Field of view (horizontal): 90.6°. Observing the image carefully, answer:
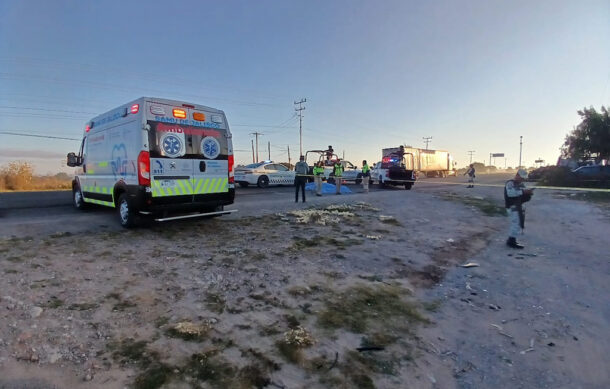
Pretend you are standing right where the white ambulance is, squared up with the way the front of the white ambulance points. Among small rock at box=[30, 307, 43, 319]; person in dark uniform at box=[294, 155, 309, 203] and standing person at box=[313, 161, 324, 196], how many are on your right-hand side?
2

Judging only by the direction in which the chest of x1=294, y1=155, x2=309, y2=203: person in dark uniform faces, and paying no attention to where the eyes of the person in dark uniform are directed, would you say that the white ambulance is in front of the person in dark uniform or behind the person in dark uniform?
behind

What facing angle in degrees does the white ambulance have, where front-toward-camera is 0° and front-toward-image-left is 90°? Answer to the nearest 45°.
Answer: approximately 135°

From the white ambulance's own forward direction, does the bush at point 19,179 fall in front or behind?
in front

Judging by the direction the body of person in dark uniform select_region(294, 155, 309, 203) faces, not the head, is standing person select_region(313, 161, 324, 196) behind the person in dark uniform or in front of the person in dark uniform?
in front

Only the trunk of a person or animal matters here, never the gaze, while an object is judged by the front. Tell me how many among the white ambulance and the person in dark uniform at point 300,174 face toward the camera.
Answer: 0

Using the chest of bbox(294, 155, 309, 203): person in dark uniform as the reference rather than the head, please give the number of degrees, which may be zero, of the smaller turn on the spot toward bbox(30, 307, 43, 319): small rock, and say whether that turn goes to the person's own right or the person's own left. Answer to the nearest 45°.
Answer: approximately 180°

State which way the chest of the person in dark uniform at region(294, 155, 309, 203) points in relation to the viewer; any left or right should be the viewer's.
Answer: facing away from the viewer
